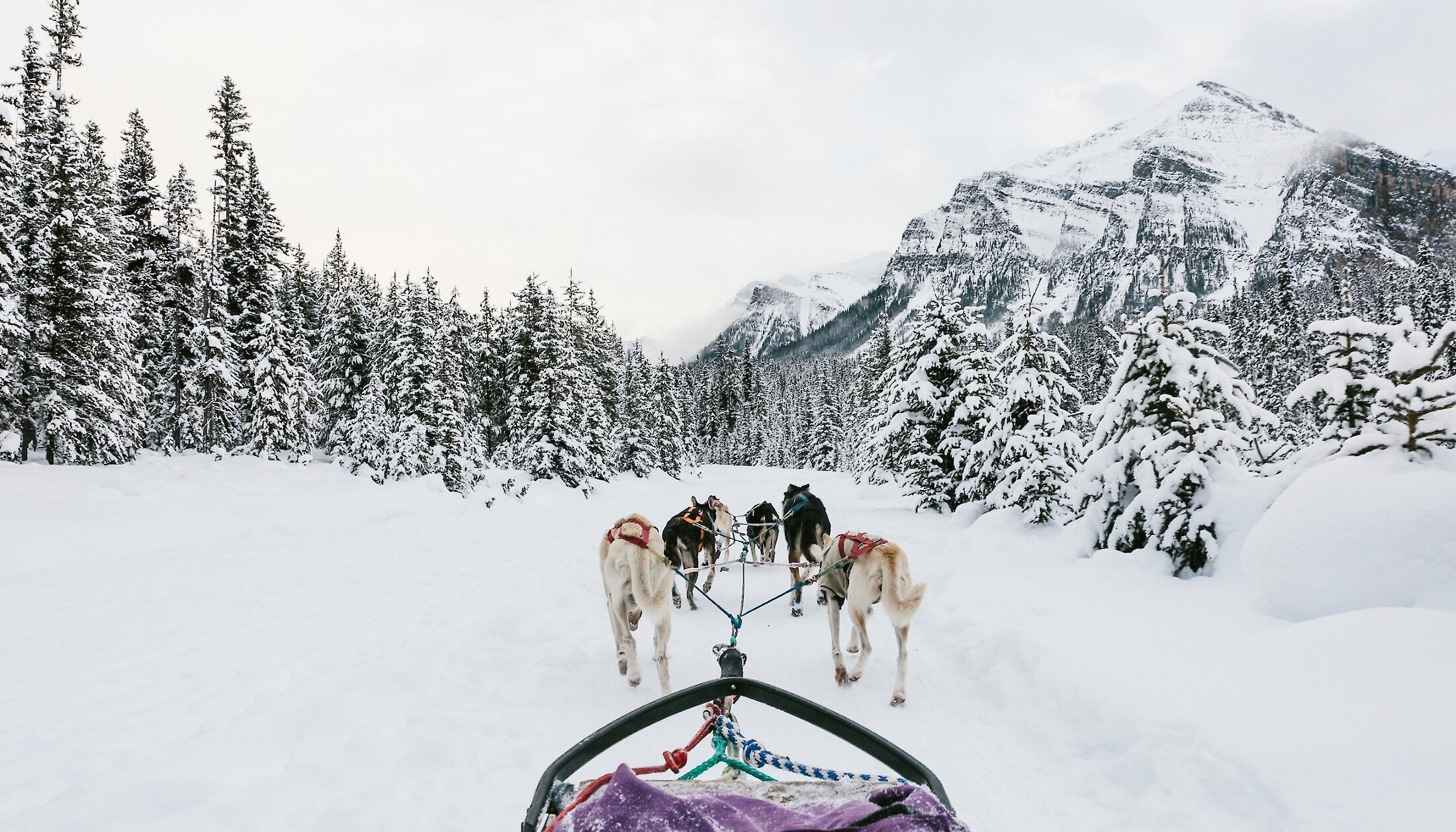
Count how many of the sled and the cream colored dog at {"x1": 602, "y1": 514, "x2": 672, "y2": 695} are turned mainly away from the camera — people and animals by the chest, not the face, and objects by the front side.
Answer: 2

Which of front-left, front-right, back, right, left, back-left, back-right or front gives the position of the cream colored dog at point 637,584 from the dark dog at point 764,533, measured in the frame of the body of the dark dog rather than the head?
back

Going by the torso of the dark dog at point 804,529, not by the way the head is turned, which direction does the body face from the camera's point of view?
away from the camera

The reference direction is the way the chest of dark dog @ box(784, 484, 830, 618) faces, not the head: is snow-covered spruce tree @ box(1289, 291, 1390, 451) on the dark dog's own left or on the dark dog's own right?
on the dark dog's own right

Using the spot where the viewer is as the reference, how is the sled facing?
facing away from the viewer

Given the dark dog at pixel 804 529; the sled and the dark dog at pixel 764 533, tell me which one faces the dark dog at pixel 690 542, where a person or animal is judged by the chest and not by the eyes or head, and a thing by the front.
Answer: the sled

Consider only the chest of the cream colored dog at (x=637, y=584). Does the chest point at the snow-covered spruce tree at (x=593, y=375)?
yes

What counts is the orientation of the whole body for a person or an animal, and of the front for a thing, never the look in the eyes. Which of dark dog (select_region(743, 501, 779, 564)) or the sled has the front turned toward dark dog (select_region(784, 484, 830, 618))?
the sled

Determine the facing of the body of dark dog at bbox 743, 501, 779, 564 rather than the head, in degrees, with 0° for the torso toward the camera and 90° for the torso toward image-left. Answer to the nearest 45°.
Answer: approximately 180°

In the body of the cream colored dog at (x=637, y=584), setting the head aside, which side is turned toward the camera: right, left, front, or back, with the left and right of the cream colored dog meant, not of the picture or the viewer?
back

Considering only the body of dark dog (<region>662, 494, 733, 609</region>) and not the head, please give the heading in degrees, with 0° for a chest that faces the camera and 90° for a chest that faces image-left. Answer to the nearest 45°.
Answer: approximately 225°

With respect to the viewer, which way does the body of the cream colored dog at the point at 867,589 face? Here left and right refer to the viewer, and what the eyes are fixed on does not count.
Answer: facing away from the viewer and to the left of the viewer
